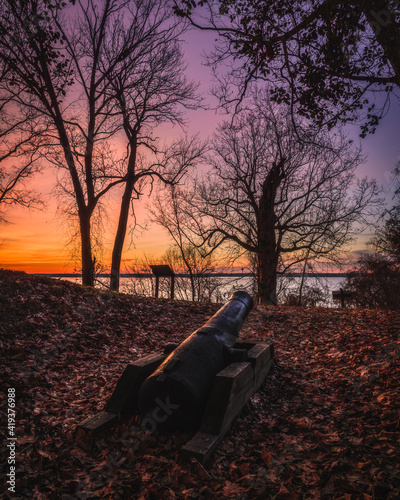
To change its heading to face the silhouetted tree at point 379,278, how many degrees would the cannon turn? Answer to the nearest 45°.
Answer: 0° — it already faces it

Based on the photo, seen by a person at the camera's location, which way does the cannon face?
facing away from the viewer and to the right of the viewer
